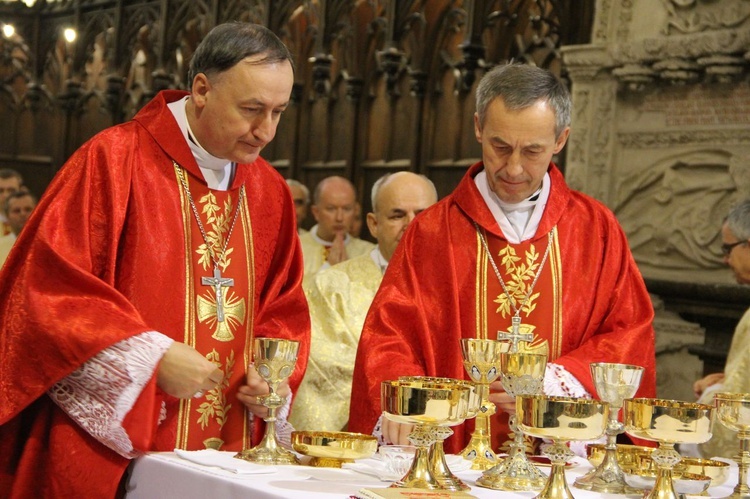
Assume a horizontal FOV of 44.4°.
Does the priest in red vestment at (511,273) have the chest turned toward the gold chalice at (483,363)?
yes

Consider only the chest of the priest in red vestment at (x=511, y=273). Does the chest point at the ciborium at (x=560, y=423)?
yes

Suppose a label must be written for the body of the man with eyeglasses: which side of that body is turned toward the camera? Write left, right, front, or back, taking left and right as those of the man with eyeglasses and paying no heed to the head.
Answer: left

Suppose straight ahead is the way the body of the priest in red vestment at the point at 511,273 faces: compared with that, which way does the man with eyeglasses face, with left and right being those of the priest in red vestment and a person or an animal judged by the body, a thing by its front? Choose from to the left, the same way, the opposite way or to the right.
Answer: to the right

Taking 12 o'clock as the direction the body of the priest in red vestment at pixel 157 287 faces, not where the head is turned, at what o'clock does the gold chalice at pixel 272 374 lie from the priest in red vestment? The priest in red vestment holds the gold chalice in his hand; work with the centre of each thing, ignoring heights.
The gold chalice is roughly at 12 o'clock from the priest in red vestment.

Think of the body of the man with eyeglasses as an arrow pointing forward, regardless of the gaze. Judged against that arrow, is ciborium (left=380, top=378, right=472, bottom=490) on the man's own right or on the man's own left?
on the man's own left

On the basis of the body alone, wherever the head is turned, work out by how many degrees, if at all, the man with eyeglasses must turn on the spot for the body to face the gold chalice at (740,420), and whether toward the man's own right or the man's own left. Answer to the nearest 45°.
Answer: approximately 90° to the man's own left

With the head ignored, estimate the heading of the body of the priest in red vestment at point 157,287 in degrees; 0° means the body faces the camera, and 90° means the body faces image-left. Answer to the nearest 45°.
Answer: approximately 315°

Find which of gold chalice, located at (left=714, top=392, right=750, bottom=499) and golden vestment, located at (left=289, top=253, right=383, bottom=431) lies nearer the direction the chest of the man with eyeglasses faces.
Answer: the golden vestment

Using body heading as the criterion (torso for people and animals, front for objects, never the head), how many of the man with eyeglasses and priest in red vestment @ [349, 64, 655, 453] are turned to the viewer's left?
1

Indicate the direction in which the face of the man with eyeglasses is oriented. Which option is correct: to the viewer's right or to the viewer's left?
to the viewer's left
